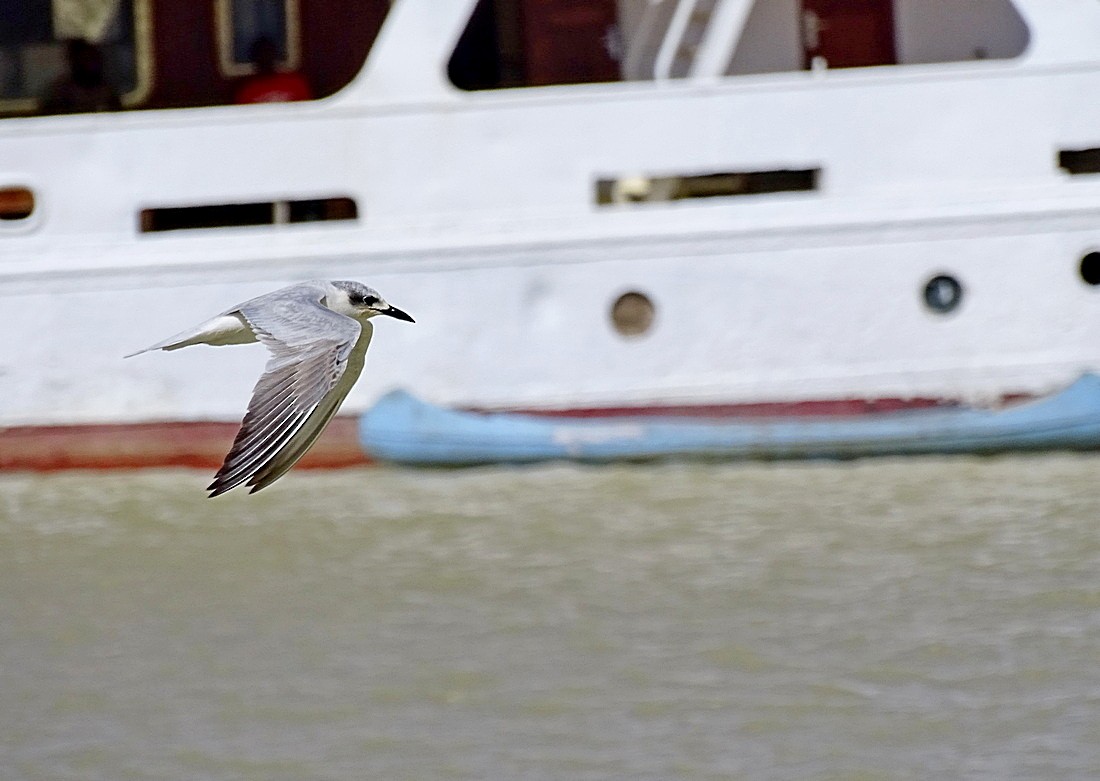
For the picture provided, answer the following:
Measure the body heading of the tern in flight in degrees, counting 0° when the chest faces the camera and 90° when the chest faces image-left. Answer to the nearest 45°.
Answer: approximately 270°

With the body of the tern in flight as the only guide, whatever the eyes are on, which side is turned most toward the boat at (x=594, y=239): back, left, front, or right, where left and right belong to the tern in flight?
left
